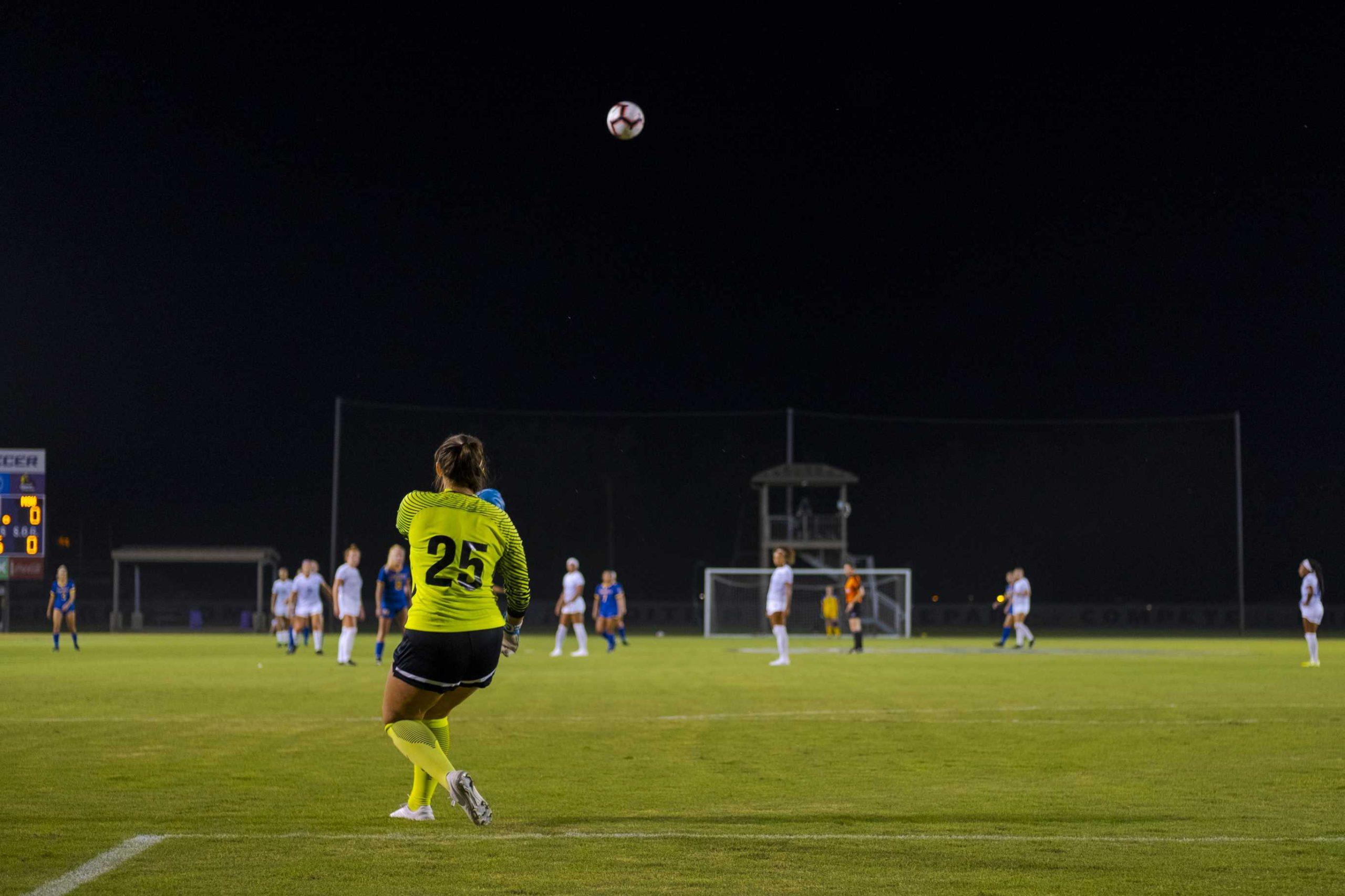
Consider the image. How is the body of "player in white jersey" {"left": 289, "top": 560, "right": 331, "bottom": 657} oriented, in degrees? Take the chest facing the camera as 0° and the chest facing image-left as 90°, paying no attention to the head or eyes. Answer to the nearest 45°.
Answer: approximately 0°

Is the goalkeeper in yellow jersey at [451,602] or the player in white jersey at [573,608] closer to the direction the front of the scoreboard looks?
the goalkeeper in yellow jersey

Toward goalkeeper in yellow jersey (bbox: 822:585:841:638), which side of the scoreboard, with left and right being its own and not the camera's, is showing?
left

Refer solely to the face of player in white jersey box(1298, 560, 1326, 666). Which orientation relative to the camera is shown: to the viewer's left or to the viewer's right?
to the viewer's left

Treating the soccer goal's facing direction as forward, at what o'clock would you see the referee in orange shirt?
The referee in orange shirt is roughly at 12 o'clock from the soccer goal.

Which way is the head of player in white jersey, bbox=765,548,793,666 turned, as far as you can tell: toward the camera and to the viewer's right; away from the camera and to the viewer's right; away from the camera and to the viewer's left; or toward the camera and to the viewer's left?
toward the camera and to the viewer's left

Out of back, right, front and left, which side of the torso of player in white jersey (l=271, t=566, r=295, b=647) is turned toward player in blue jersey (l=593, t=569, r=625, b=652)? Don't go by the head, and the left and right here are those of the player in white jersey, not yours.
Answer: left

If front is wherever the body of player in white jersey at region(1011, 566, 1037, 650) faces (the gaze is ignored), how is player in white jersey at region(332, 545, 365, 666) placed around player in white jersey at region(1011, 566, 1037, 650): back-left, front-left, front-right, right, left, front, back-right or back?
front-left

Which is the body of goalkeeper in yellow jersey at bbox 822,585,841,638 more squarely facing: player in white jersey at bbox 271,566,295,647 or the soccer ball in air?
the soccer ball in air

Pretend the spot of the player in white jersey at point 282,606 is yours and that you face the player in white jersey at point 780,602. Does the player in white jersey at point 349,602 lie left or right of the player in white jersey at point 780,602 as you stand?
right

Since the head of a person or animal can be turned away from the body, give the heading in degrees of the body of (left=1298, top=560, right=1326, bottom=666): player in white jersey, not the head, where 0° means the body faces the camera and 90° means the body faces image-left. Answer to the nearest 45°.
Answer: approximately 90°
